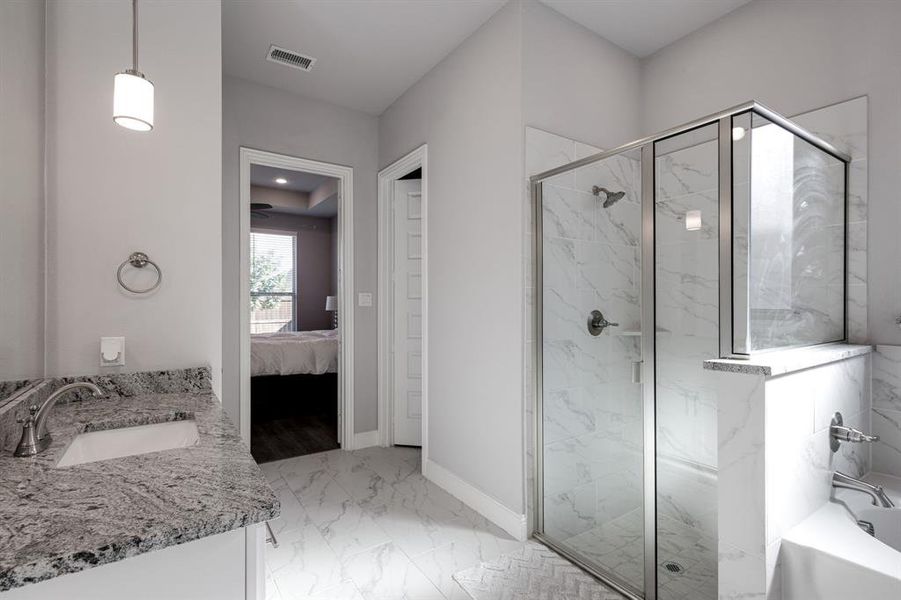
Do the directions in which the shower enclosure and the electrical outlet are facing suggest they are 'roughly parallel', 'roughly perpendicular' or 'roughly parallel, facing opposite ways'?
roughly perpendicular

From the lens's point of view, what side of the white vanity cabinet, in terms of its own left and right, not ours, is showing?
right

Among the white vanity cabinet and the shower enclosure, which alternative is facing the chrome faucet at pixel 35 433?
the shower enclosure

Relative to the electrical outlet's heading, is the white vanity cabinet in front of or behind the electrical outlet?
in front

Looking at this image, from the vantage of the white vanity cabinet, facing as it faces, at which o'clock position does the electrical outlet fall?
The electrical outlet is roughly at 9 o'clock from the white vanity cabinet.

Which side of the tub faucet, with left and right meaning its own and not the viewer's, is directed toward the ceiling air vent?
back

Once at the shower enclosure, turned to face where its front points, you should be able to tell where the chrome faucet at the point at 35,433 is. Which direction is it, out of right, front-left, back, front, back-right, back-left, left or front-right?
front
